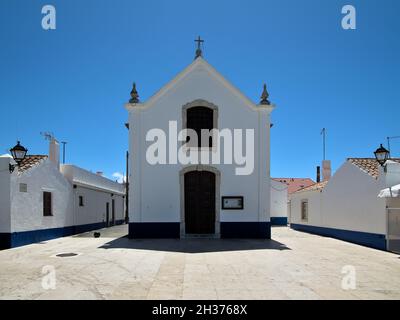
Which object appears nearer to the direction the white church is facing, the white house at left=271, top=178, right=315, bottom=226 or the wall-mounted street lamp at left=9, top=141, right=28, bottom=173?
the wall-mounted street lamp

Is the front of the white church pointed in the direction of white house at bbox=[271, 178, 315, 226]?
no

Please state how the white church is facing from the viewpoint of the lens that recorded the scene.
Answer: facing the viewer

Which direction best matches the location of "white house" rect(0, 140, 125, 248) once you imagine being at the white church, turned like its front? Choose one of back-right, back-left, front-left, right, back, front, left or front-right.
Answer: right

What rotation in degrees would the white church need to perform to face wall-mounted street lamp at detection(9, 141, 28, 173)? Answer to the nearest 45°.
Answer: approximately 45° to its right

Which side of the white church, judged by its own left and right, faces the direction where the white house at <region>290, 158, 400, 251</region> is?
left
